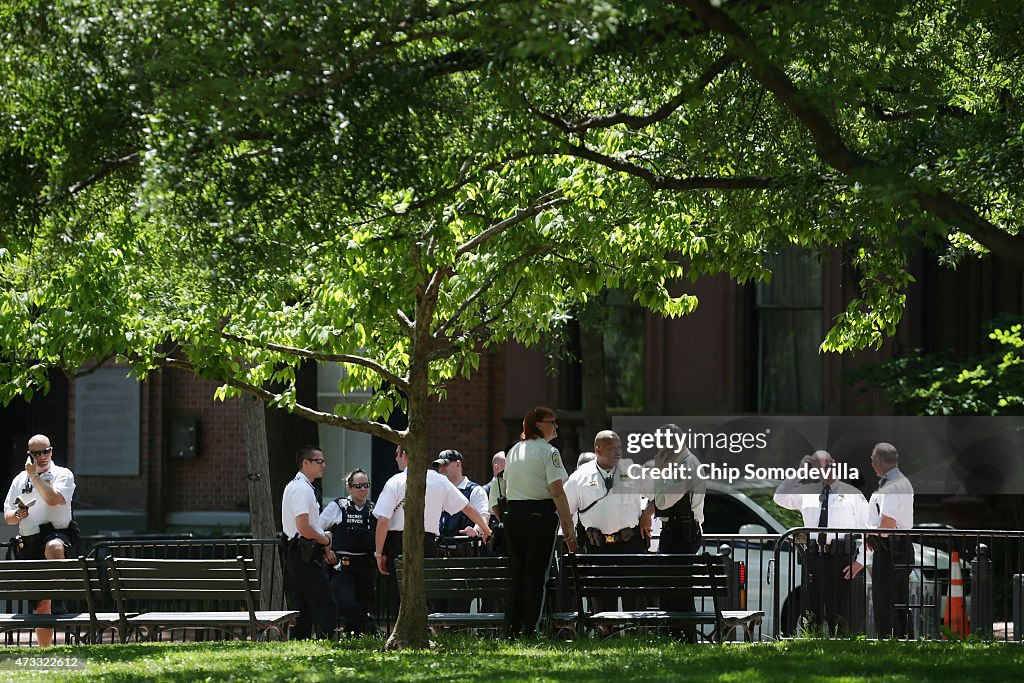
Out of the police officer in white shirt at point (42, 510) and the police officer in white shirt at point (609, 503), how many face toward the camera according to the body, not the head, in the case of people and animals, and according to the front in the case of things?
2

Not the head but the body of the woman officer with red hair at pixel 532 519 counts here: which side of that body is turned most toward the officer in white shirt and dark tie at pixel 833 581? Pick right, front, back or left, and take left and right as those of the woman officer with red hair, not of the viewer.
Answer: front

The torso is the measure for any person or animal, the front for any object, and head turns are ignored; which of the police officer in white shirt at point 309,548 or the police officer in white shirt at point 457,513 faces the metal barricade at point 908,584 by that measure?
the police officer in white shirt at point 309,548

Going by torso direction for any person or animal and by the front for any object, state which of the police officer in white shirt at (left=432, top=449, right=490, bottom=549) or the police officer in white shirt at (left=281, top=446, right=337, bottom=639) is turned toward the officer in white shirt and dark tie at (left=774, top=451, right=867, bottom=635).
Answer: the police officer in white shirt at (left=281, top=446, right=337, bottom=639)

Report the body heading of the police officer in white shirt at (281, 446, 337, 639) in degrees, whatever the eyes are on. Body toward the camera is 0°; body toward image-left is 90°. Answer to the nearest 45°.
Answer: approximately 270°

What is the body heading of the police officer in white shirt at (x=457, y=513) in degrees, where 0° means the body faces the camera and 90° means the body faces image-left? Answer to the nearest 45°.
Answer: approximately 45°

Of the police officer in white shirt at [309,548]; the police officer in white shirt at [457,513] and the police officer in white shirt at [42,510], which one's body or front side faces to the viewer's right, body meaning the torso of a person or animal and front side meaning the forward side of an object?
the police officer in white shirt at [309,548]

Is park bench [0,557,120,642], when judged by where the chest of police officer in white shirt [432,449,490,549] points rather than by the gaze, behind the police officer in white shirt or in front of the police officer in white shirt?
in front

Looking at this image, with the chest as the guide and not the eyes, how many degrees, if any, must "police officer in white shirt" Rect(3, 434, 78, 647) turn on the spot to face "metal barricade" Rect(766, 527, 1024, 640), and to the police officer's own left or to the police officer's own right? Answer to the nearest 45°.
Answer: approximately 90° to the police officer's own left

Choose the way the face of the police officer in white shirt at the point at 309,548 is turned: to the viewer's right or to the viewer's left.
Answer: to the viewer's right

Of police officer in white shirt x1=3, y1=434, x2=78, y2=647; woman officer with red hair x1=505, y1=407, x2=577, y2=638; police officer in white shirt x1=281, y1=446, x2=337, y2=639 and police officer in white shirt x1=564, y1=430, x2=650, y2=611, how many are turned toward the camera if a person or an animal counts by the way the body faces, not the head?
2

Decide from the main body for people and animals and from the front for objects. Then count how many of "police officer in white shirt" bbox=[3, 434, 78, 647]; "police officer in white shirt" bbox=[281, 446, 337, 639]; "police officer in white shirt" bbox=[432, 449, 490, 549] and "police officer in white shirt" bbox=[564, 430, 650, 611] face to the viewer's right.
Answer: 1

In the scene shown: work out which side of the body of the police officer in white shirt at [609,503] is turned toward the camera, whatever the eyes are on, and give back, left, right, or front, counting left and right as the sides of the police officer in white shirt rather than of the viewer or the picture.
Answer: front

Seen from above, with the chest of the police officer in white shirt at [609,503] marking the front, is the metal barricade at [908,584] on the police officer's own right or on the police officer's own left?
on the police officer's own left

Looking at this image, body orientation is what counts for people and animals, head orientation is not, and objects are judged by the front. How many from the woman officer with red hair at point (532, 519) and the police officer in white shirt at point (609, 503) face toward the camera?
1

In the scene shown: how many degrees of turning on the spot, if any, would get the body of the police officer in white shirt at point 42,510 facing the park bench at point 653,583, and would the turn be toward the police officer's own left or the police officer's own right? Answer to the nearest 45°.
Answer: approximately 45° to the police officer's own left
